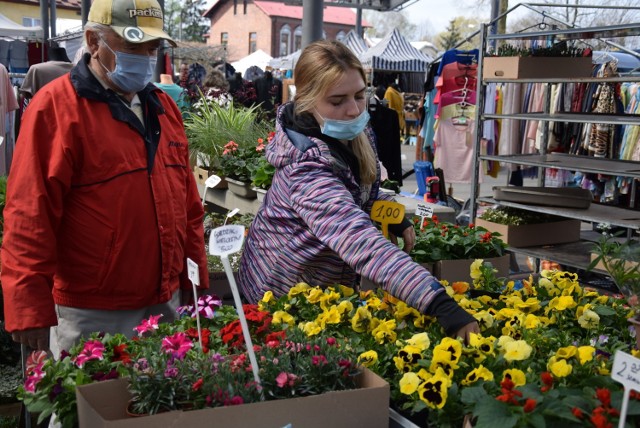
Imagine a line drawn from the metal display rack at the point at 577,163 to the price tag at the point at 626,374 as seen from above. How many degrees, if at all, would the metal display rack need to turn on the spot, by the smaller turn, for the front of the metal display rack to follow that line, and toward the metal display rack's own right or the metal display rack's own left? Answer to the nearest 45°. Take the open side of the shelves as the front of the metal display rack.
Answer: approximately 45° to the metal display rack's own left

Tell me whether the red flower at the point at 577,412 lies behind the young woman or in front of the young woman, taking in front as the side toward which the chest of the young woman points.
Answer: in front

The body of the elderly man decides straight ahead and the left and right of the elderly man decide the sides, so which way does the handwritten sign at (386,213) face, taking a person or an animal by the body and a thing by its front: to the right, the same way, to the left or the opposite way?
to the right

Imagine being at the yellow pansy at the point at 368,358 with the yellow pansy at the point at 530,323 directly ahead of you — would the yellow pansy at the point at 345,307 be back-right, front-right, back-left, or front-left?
front-left

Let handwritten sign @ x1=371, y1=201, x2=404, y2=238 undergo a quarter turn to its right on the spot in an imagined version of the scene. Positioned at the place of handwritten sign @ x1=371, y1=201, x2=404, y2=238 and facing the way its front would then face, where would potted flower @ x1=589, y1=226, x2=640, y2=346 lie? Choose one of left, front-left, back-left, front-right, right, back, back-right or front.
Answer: back-left

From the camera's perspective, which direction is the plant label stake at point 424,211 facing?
toward the camera

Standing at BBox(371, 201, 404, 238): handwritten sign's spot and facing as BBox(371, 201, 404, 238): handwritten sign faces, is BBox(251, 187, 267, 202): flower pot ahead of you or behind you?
behind

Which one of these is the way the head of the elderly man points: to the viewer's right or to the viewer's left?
to the viewer's right

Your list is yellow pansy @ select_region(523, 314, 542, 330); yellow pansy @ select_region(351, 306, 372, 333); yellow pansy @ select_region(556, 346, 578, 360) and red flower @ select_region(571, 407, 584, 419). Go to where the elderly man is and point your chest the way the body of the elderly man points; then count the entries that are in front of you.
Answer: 4

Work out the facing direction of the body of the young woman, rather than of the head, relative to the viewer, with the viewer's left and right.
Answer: facing the viewer and to the right of the viewer

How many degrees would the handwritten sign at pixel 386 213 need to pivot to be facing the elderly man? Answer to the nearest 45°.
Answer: approximately 45° to its right

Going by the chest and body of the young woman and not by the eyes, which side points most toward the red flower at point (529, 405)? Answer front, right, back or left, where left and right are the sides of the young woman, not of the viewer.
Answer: front

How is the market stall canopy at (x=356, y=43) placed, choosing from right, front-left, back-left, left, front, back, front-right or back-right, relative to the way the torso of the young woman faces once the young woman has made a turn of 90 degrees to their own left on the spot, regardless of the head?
front-left

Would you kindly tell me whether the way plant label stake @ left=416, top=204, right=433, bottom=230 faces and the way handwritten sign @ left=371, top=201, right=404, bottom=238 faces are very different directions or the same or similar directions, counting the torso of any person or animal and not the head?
same or similar directions

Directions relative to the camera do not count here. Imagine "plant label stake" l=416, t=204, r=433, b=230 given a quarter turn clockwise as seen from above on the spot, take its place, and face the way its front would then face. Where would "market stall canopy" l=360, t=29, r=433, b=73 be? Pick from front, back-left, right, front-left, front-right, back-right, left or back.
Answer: right

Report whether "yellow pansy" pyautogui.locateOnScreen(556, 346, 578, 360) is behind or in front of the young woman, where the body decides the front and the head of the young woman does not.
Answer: in front
